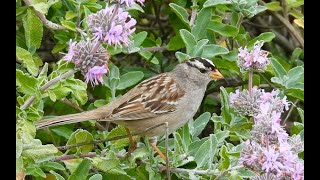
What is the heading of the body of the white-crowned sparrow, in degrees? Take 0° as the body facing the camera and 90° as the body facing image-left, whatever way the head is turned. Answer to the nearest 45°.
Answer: approximately 270°

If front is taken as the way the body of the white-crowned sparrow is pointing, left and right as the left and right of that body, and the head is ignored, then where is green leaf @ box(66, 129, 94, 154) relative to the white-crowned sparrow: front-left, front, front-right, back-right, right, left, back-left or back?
back-right

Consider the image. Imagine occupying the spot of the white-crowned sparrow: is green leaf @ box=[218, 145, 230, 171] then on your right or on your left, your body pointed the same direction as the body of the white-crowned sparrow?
on your right

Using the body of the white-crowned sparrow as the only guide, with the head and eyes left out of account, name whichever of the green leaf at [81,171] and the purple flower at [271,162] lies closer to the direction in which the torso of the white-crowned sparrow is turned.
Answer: the purple flower

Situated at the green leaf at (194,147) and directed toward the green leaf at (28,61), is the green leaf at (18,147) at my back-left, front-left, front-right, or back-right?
front-left

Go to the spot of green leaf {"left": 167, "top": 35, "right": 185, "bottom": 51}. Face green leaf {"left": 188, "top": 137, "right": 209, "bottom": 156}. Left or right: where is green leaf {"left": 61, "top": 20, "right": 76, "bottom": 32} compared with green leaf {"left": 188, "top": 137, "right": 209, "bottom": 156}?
right

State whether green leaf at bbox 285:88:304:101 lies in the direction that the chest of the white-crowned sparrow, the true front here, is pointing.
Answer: yes

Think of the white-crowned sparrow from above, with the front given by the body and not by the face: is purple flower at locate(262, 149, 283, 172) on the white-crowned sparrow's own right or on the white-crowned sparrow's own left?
on the white-crowned sparrow's own right

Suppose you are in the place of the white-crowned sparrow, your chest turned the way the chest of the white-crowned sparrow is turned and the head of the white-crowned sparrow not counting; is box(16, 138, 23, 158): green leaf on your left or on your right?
on your right

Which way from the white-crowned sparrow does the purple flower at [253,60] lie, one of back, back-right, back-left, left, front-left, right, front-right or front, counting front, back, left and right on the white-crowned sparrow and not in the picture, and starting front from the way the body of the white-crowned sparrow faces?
front-right
